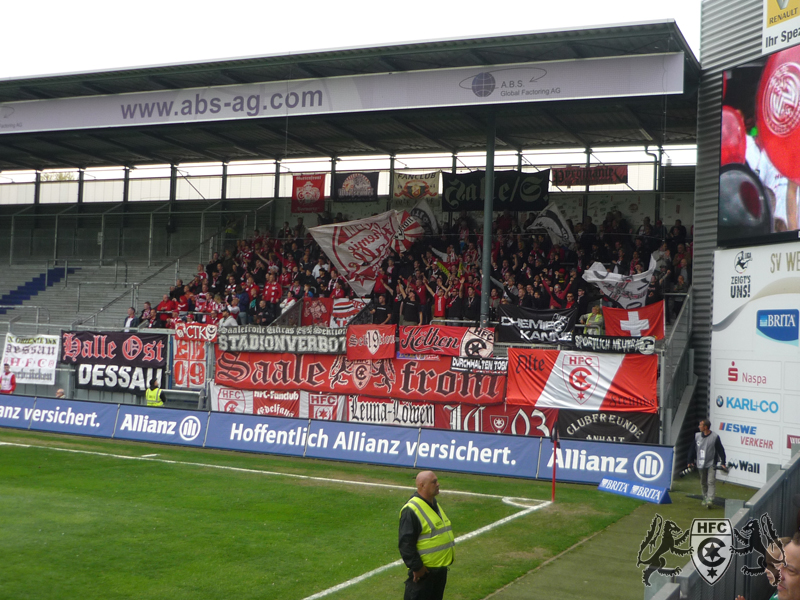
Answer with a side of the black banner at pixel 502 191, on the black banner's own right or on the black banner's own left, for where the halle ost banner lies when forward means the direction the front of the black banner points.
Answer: on the black banner's own right

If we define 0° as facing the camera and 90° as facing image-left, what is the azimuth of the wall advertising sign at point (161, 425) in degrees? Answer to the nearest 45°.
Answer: approximately 0°

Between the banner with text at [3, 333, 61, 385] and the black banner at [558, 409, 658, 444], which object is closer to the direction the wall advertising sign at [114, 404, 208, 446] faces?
the black banner

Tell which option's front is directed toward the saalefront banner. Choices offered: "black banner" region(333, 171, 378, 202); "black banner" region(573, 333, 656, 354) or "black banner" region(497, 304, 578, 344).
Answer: "black banner" region(333, 171, 378, 202)

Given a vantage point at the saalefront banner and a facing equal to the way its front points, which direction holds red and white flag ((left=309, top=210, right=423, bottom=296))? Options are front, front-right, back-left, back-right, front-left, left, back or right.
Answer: back

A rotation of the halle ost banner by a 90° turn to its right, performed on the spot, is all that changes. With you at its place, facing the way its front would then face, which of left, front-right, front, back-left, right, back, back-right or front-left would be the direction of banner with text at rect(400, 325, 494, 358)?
back-left

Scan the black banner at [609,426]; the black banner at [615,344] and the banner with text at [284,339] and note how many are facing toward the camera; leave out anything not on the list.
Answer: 3
